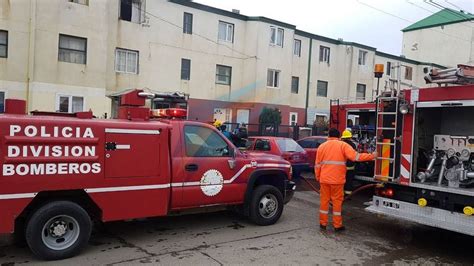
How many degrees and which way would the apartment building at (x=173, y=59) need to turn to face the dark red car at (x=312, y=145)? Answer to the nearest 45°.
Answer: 0° — it already faces it

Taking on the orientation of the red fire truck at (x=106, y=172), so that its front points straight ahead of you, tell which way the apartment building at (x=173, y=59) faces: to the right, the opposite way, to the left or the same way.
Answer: to the right

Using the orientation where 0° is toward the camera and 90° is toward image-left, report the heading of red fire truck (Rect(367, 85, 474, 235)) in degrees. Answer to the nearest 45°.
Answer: approximately 225°

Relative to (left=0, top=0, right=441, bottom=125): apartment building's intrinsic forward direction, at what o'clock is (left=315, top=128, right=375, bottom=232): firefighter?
The firefighter is roughly at 1 o'clock from the apartment building.

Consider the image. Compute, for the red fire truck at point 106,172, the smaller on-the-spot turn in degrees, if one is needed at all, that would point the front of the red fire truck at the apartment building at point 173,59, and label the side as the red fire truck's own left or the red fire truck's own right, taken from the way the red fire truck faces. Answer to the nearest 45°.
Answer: approximately 45° to the red fire truck's own left

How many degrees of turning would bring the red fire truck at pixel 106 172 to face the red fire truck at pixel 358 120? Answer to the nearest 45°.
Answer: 0° — it already faces it

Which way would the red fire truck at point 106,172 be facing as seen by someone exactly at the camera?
facing away from the viewer and to the right of the viewer

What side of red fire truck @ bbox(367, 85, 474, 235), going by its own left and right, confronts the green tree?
left

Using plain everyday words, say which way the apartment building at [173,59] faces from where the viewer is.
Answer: facing the viewer and to the right of the viewer

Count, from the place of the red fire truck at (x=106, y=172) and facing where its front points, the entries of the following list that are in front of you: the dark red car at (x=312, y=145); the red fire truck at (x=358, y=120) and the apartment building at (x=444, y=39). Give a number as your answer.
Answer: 3

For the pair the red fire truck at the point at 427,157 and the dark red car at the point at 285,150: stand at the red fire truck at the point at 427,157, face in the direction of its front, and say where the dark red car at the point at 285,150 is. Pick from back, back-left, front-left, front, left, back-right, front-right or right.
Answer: left

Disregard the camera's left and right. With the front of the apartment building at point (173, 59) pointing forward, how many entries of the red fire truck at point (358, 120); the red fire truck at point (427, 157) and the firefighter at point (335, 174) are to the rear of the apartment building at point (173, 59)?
0

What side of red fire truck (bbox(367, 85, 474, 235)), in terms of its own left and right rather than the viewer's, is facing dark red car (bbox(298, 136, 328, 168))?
left

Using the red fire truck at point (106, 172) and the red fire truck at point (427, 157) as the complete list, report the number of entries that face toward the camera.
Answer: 0
